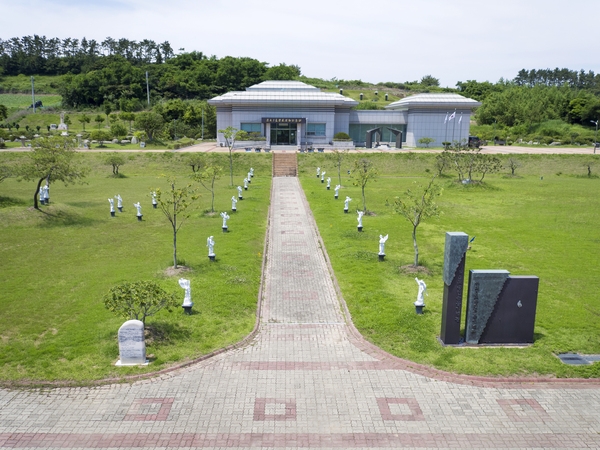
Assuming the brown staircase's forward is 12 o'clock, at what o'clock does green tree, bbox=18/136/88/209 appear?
The green tree is roughly at 1 o'clock from the brown staircase.

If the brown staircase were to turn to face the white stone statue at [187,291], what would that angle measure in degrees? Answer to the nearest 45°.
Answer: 0° — it already faces it

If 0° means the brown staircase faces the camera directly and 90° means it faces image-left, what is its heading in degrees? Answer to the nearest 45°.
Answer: approximately 0°

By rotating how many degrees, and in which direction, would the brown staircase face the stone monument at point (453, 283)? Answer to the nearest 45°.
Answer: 0° — it already faces it

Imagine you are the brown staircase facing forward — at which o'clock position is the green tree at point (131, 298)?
The green tree is roughly at 12 o'clock from the brown staircase.

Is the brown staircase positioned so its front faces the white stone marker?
yes
